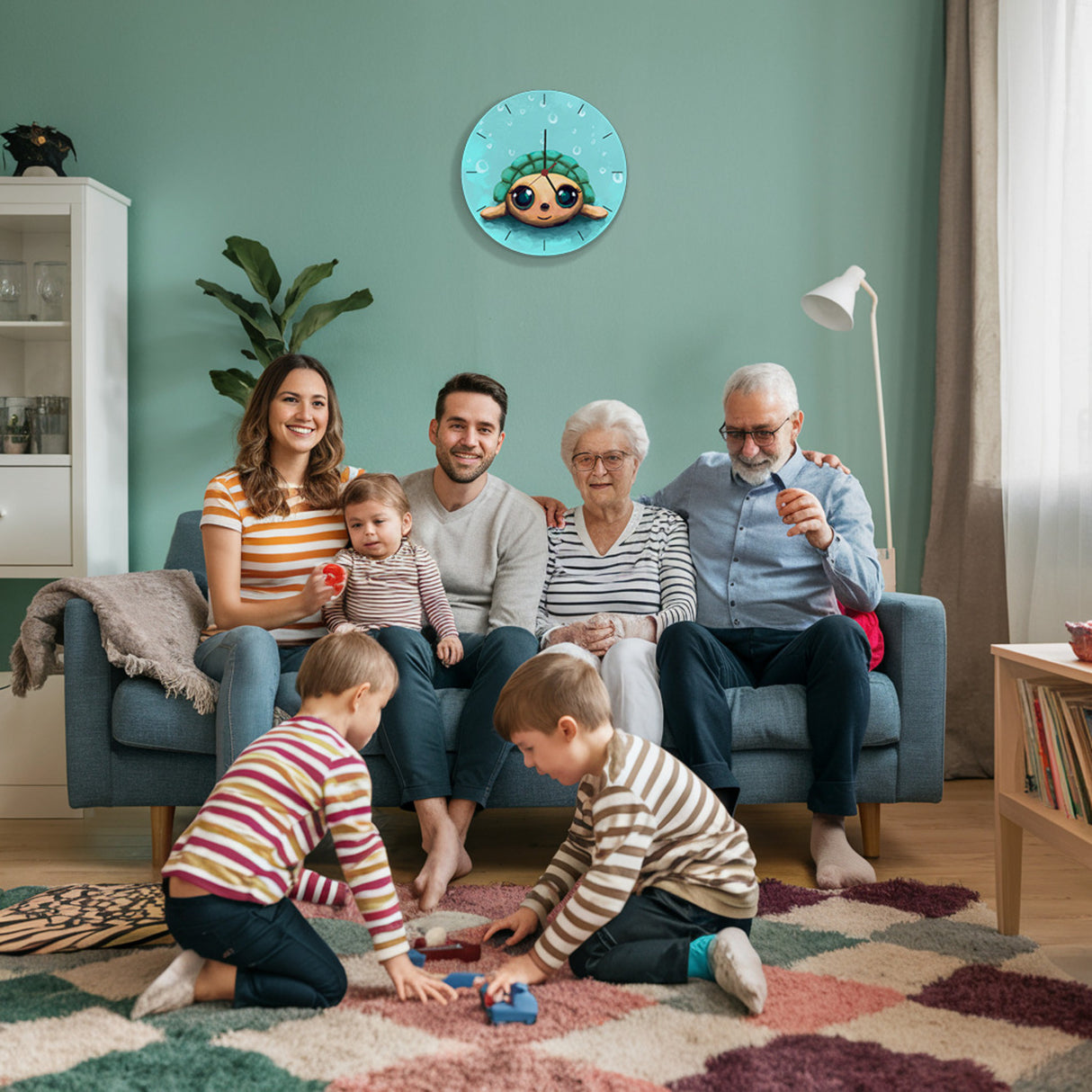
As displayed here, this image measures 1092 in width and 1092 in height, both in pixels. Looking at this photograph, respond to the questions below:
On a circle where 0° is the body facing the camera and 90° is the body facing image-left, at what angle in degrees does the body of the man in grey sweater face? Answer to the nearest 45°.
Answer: approximately 0°

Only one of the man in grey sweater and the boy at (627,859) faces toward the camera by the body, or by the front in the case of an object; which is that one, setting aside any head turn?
the man in grey sweater

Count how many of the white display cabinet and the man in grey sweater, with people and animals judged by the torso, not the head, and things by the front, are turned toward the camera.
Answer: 2

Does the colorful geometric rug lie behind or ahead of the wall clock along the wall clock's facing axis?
ahead

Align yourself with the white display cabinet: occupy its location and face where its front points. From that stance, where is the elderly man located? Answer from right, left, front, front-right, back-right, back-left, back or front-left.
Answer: front-left

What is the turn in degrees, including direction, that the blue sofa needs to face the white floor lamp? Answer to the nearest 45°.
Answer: approximately 135° to its left

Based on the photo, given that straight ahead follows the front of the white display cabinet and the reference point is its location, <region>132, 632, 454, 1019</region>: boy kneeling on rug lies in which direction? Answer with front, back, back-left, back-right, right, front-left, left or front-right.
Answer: front

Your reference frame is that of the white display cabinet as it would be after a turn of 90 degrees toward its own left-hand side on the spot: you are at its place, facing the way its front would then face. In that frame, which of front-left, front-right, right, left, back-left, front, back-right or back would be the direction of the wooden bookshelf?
front-right

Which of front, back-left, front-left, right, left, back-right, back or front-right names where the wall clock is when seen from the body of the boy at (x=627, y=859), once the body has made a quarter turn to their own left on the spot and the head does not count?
back

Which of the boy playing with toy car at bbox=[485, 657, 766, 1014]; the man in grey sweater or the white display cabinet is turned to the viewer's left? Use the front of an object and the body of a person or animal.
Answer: the boy playing with toy car

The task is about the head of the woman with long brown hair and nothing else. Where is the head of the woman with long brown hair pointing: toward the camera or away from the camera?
toward the camera

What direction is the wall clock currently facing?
toward the camera

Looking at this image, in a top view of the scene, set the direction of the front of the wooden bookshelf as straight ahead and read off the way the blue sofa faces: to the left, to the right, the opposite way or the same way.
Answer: to the left

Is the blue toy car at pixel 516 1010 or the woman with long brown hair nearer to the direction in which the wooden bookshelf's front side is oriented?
the blue toy car

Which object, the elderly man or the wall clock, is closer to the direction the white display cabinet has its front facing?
the elderly man

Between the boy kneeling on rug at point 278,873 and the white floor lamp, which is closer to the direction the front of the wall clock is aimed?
the boy kneeling on rug

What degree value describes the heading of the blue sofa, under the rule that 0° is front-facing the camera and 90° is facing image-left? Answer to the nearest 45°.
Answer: approximately 0°

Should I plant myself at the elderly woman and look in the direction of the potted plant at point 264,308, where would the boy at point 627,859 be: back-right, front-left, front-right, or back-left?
back-left

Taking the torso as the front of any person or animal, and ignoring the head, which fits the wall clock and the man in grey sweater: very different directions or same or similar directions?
same or similar directions

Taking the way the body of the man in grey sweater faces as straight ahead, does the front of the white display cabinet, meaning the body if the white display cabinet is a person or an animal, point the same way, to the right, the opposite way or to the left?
the same way

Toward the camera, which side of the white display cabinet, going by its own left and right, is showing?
front
